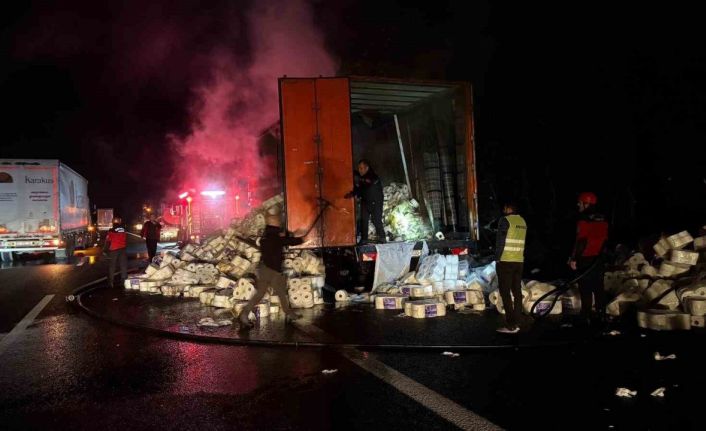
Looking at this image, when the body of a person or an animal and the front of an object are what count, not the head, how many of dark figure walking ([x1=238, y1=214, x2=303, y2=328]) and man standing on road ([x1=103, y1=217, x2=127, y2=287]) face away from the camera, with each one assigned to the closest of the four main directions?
1

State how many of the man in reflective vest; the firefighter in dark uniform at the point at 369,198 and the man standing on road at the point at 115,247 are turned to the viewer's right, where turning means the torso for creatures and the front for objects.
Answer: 0

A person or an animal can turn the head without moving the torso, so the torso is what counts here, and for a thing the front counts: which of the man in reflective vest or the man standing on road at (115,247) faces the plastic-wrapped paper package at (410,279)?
the man in reflective vest

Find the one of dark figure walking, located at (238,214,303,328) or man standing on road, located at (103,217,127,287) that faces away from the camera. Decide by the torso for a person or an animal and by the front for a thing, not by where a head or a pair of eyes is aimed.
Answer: the man standing on road

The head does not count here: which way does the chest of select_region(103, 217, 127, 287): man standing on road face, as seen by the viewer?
away from the camera

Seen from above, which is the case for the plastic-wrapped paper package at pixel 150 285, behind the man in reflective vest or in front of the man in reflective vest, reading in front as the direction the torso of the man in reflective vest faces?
in front

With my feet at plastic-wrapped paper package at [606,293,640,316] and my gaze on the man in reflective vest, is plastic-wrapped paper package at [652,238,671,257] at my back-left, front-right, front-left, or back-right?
back-right

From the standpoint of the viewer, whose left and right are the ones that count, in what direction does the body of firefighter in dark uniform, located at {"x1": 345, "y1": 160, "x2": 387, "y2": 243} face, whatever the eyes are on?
facing the viewer and to the left of the viewer

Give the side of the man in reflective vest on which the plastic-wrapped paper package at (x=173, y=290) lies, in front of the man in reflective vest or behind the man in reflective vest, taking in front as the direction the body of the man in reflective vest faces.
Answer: in front

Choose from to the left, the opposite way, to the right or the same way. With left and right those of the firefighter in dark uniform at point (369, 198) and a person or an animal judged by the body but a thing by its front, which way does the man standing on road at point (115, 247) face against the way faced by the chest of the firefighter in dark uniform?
to the right
